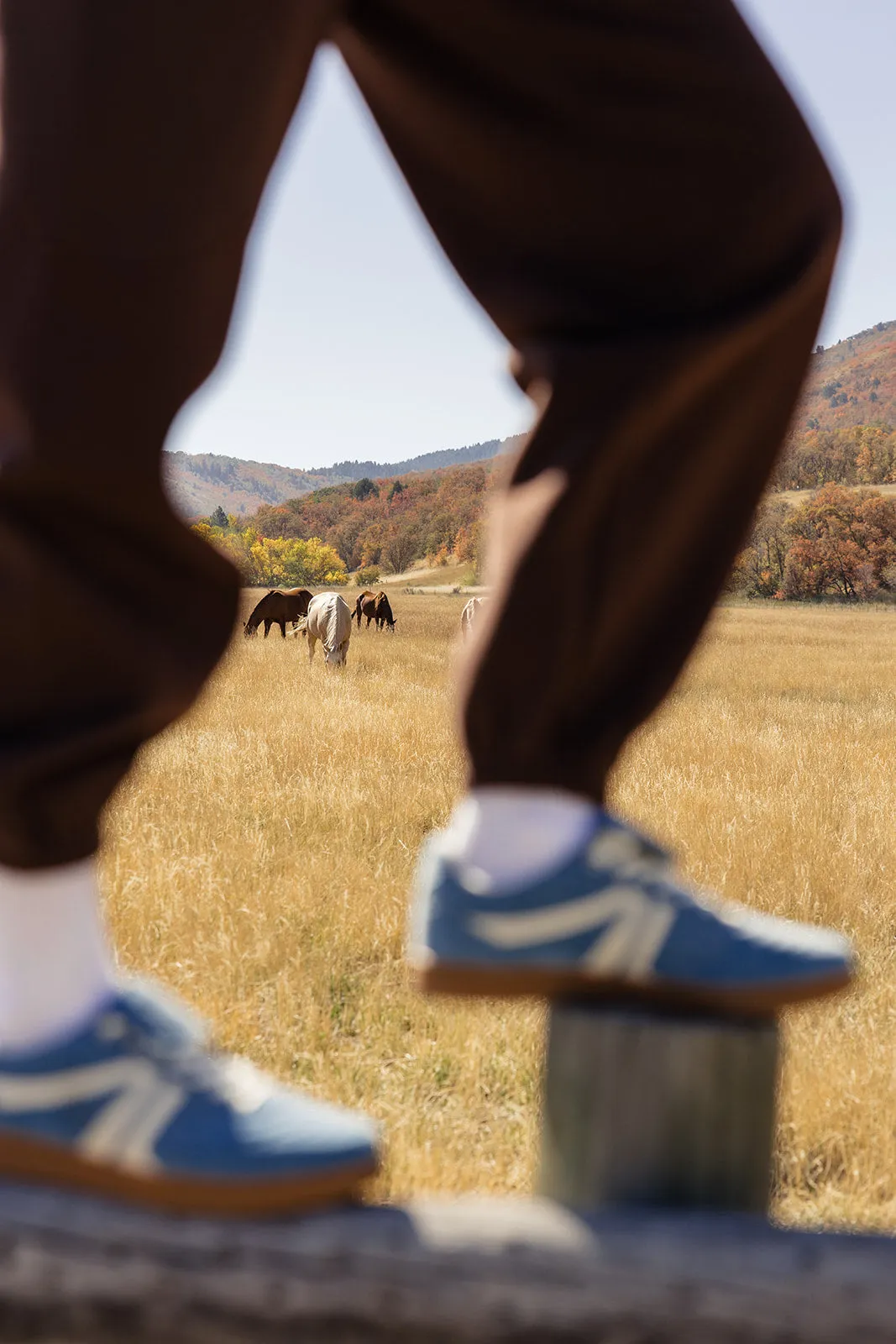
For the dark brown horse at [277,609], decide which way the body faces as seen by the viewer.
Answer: to the viewer's left

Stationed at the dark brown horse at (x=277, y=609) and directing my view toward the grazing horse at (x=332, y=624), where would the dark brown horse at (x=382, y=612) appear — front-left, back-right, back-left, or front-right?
back-left

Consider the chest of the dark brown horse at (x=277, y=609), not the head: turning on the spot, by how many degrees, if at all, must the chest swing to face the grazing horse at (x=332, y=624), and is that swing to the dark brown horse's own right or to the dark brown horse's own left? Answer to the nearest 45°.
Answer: approximately 90° to the dark brown horse's own left

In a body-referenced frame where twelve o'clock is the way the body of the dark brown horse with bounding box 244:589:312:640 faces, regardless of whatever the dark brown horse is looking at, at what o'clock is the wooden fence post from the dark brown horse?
The wooden fence post is roughly at 9 o'clock from the dark brown horse.

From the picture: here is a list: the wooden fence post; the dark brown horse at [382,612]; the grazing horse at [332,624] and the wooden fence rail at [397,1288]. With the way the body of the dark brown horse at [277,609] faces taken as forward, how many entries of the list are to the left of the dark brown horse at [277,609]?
3

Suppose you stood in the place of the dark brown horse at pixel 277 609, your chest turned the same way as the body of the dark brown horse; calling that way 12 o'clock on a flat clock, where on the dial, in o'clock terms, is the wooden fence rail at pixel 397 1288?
The wooden fence rail is roughly at 9 o'clock from the dark brown horse.
